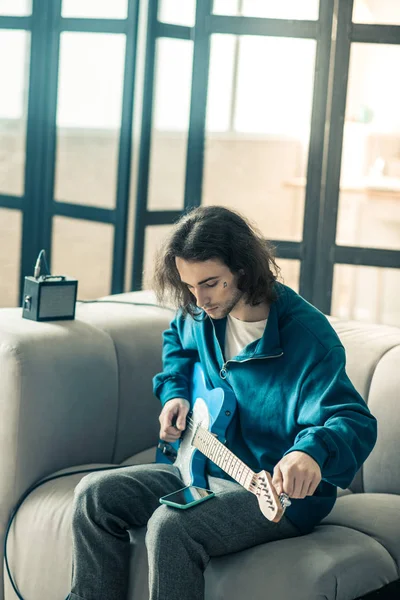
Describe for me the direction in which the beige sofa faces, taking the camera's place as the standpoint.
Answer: facing the viewer

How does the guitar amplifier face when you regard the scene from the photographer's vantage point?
facing the viewer and to the right of the viewer

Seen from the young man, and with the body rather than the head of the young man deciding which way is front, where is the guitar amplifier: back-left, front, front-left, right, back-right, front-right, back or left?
right

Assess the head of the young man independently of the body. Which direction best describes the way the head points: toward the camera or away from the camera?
toward the camera

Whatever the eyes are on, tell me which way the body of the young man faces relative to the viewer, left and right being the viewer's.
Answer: facing the viewer and to the left of the viewer
